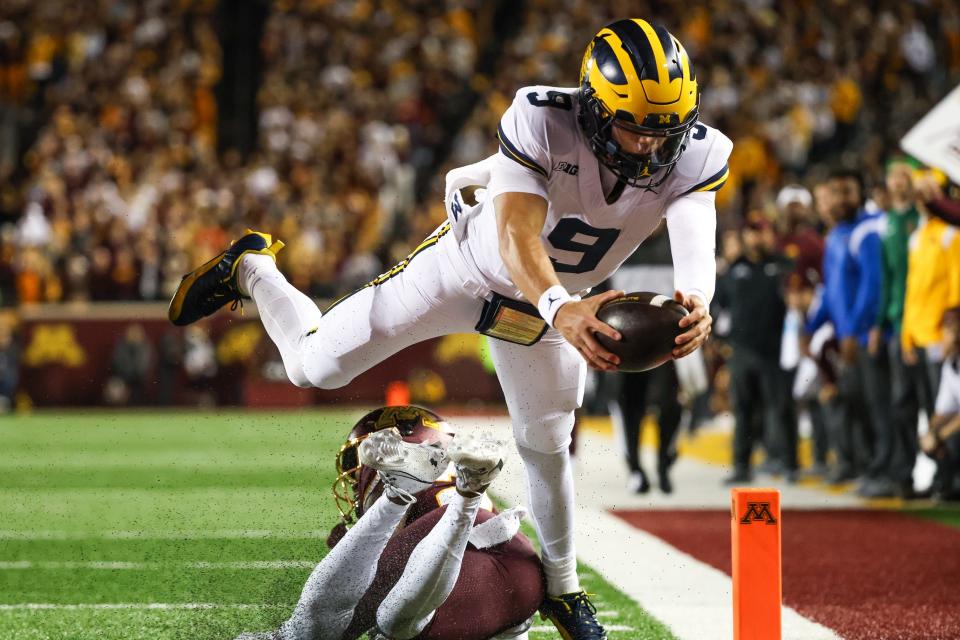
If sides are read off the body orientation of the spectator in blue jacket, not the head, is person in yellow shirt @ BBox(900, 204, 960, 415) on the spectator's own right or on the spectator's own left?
on the spectator's own left

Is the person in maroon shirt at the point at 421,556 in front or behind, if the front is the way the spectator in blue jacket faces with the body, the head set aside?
in front

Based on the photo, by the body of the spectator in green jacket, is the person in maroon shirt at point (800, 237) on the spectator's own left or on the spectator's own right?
on the spectator's own right

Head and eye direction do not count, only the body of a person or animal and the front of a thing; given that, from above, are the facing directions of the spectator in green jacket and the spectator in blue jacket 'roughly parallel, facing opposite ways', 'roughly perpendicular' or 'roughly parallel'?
roughly parallel

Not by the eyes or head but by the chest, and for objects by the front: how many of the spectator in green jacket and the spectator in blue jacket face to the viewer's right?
0

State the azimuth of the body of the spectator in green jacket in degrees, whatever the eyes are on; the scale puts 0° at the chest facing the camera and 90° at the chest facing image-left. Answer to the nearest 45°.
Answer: approximately 45°

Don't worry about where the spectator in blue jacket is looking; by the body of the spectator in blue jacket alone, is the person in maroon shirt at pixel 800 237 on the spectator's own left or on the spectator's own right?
on the spectator's own right

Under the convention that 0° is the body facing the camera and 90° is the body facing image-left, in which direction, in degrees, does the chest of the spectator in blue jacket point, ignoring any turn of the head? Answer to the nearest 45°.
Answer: approximately 45°

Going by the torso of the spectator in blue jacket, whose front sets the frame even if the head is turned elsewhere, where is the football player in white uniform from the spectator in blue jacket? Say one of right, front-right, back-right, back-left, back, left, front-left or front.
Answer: front-left
